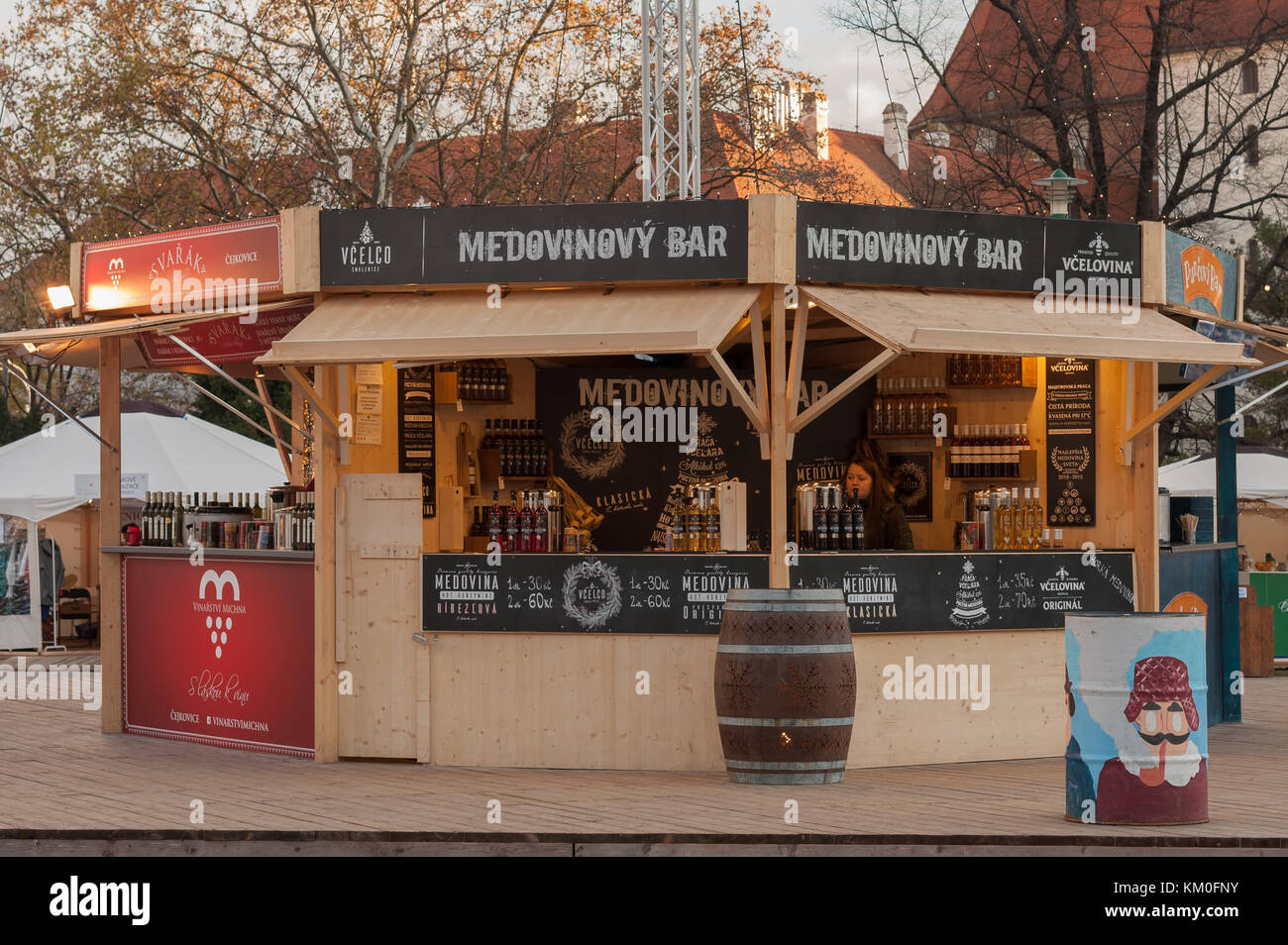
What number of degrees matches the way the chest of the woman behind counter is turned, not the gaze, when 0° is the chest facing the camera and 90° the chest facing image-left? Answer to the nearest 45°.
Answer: approximately 45°

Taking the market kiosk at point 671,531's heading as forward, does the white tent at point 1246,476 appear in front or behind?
behind

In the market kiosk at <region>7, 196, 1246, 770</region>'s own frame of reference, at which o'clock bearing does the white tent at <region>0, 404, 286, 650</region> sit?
The white tent is roughly at 5 o'clock from the market kiosk.

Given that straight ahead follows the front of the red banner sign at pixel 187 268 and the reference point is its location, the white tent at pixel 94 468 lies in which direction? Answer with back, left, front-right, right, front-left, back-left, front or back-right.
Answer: back-right
